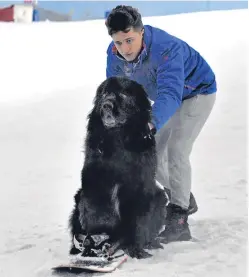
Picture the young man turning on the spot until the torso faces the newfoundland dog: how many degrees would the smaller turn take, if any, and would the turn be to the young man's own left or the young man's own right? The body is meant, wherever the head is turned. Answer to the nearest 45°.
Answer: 0° — they already face it

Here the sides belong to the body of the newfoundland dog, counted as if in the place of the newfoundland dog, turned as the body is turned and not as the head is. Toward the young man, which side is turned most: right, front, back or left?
back

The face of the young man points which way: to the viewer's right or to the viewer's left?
to the viewer's left

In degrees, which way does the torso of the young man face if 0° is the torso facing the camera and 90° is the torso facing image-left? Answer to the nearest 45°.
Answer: approximately 45°

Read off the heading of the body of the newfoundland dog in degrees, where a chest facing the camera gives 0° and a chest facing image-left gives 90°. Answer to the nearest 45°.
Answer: approximately 45°
